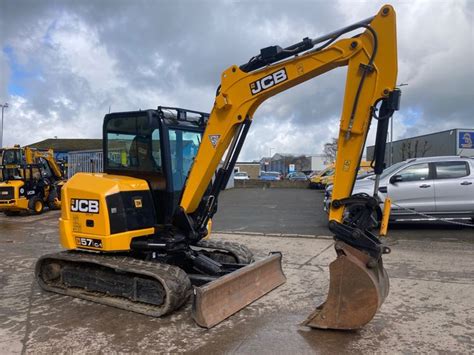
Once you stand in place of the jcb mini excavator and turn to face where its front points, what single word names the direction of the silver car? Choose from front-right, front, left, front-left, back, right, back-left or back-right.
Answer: left

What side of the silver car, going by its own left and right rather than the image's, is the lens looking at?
left

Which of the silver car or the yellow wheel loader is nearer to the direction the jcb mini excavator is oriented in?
the silver car

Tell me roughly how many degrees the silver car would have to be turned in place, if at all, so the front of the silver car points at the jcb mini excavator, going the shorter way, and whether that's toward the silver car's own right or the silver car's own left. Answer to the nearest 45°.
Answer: approximately 45° to the silver car's own left

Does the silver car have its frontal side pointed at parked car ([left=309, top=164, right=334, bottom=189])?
no

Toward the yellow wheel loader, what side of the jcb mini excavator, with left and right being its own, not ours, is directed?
back

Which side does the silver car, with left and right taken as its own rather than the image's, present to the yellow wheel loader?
front

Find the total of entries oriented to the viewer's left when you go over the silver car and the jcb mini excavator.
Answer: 1

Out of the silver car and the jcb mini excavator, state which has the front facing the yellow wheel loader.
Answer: the silver car

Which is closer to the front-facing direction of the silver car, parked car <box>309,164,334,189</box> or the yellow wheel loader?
the yellow wheel loader

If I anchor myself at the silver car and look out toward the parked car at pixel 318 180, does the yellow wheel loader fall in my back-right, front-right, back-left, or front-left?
front-left

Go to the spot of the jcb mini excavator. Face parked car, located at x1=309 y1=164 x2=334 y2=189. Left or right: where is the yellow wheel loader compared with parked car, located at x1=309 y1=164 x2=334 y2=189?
left
